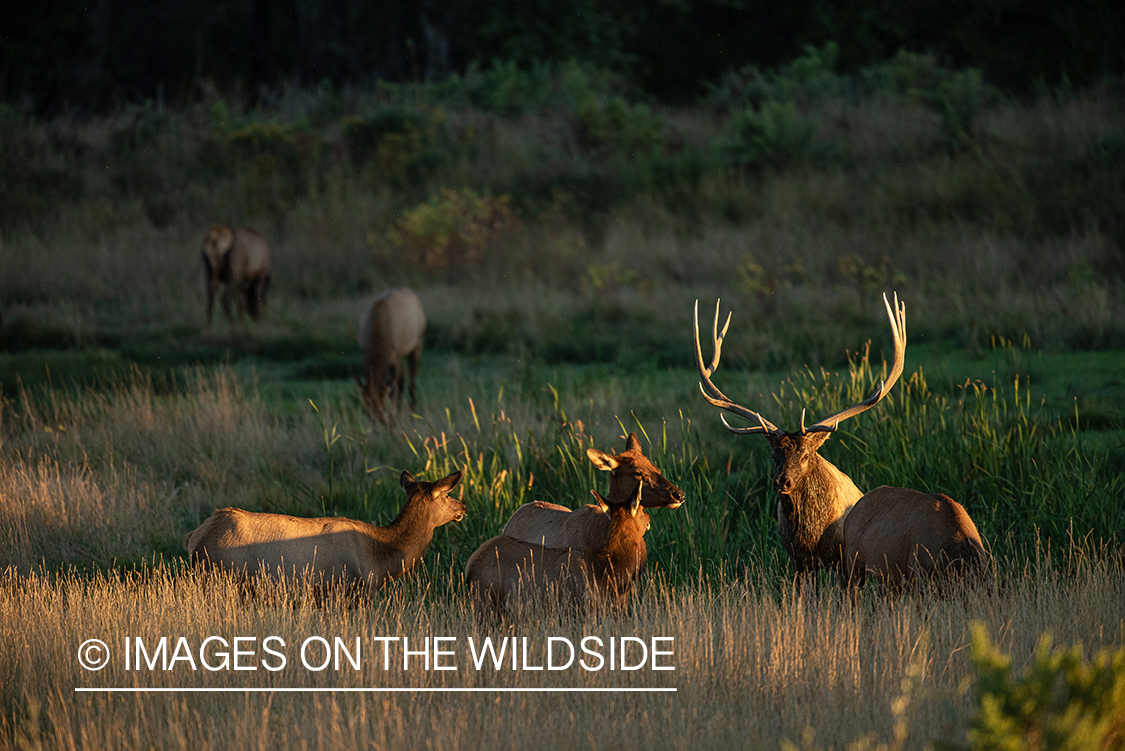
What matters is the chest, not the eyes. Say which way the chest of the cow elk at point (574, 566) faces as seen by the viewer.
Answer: to the viewer's right

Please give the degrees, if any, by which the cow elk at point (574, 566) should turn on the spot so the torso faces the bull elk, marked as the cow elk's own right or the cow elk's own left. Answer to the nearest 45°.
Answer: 0° — it already faces it

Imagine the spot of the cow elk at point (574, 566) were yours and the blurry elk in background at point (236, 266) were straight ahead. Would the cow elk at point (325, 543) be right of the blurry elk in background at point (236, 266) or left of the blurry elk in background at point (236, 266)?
left

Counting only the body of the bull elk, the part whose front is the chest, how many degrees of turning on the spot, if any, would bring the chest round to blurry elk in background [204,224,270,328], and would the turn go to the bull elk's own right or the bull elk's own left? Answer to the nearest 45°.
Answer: approximately 90° to the bull elk's own right

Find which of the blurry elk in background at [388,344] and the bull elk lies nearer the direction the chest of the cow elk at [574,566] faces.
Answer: the bull elk

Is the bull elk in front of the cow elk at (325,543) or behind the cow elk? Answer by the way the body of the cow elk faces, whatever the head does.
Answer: in front

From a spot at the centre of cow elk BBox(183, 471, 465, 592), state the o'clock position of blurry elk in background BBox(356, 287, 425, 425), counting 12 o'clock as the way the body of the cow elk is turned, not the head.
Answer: The blurry elk in background is roughly at 9 o'clock from the cow elk.

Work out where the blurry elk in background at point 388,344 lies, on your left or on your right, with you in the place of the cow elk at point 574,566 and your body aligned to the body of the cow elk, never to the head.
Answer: on your left

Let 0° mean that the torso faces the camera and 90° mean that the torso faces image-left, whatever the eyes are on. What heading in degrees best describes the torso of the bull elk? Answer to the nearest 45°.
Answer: approximately 45°

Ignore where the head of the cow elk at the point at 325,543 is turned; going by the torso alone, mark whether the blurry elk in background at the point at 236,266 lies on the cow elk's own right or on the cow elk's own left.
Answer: on the cow elk's own left

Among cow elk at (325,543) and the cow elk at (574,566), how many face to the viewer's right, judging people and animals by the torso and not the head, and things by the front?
2

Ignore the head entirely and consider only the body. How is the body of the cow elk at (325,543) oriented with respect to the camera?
to the viewer's right

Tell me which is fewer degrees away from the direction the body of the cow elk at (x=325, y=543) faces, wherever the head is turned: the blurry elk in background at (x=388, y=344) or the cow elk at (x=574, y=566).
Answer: the cow elk
